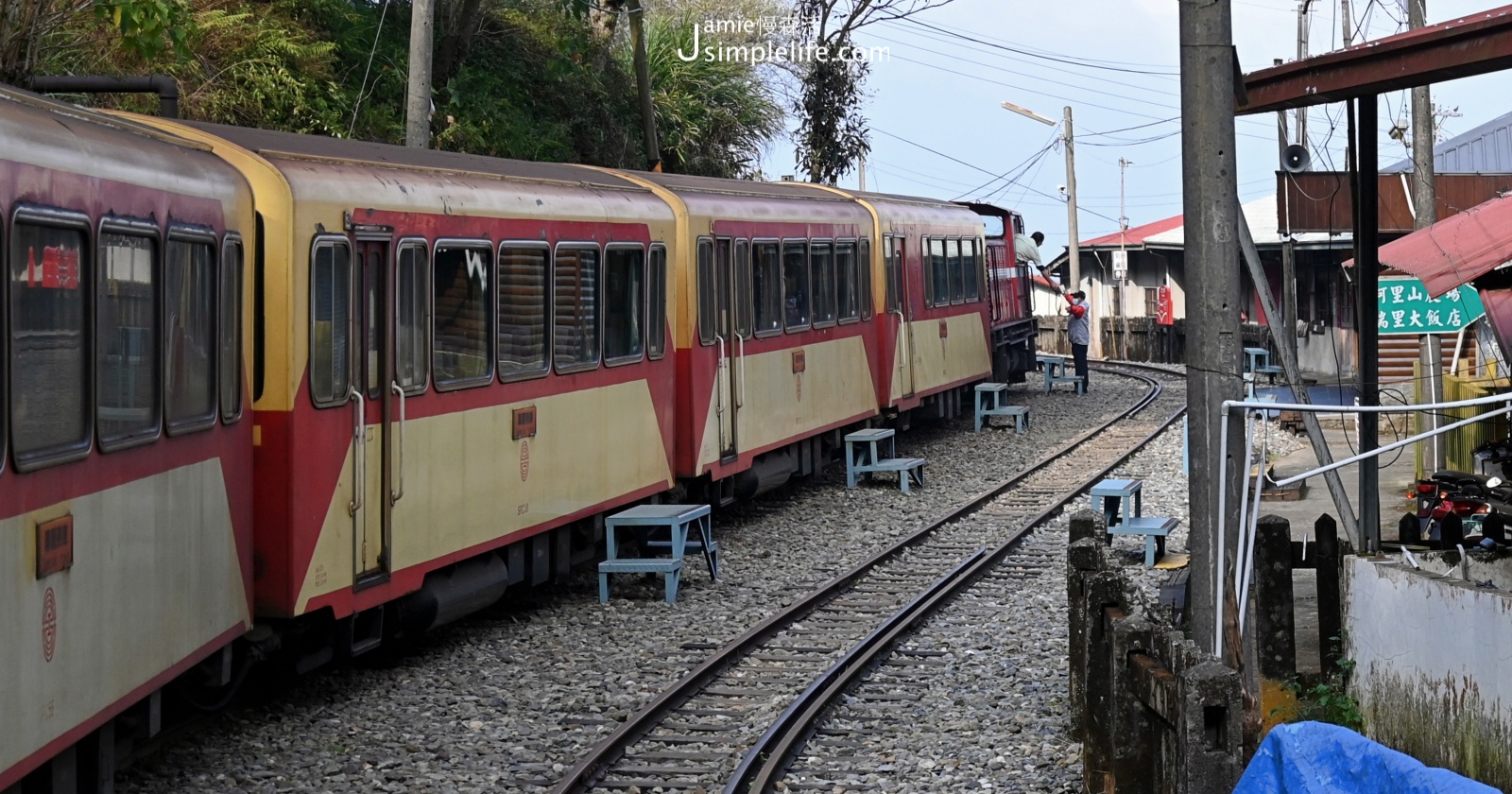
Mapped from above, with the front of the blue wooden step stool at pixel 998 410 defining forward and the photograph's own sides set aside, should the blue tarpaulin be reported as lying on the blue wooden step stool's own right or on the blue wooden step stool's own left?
on the blue wooden step stool's own right

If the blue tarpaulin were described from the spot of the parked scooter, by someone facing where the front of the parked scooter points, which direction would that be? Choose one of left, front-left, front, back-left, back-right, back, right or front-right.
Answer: back-right

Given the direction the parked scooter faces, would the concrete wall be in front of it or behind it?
behind

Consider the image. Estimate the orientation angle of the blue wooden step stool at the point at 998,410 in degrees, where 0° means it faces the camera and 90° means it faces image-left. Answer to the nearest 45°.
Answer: approximately 270°

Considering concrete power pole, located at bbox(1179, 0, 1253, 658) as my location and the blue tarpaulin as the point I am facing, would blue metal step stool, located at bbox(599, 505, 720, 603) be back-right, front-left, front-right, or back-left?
back-right

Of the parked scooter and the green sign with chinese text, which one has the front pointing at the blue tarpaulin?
the green sign with chinese text

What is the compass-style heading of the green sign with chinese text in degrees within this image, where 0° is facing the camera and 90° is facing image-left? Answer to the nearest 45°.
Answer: approximately 0°

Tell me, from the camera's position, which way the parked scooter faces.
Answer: facing away from the viewer and to the right of the viewer

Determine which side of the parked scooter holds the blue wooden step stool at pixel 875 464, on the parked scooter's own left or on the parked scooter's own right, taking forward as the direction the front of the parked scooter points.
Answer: on the parked scooter's own left

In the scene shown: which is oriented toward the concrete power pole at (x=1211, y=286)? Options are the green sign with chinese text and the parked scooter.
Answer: the green sign with chinese text

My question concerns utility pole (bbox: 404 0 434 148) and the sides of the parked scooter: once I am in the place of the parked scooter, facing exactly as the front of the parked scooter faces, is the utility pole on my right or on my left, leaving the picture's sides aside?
on my left
